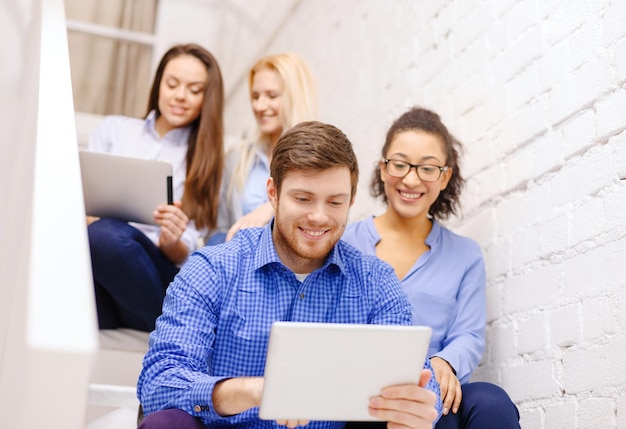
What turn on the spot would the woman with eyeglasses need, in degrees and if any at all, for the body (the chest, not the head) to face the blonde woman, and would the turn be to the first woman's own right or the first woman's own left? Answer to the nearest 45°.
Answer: approximately 135° to the first woman's own right

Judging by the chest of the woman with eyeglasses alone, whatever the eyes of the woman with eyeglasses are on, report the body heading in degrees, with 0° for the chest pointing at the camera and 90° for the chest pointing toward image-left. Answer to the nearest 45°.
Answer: approximately 0°

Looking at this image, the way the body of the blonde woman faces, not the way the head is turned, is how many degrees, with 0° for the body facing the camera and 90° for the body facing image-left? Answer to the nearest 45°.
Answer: approximately 45°

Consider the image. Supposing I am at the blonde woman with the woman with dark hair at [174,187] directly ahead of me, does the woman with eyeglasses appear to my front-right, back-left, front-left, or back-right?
back-left

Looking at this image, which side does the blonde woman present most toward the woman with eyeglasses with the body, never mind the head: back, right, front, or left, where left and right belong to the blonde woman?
left

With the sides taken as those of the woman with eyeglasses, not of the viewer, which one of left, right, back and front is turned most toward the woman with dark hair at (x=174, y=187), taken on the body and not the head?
right
